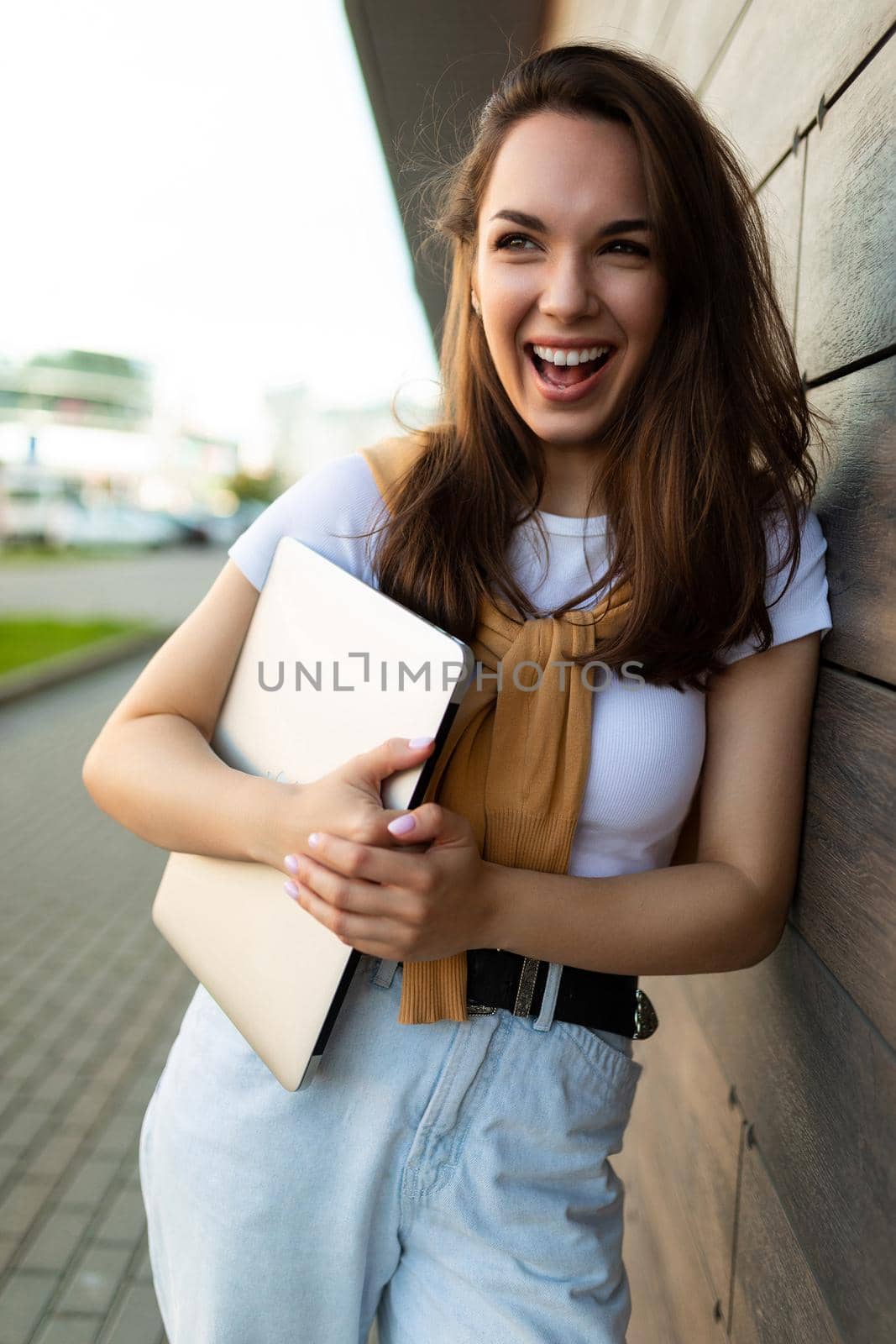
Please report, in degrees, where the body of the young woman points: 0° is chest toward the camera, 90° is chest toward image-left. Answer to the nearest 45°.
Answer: approximately 0°

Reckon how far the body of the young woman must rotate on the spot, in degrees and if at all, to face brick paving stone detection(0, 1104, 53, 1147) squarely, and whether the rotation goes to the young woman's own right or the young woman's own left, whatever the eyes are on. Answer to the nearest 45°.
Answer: approximately 135° to the young woman's own right

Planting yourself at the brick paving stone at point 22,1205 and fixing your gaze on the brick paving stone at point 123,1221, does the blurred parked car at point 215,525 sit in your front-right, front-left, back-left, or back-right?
back-left

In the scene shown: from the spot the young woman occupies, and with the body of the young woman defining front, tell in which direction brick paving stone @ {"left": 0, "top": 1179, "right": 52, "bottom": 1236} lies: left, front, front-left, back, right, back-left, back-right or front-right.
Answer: back-right

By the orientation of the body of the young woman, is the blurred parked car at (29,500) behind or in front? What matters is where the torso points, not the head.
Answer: behind

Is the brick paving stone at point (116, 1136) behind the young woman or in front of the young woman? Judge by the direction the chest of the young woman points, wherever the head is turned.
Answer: behind

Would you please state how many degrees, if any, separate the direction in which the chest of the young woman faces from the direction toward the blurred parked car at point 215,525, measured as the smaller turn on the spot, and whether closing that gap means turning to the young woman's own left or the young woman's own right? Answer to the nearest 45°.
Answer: approximately 180°
